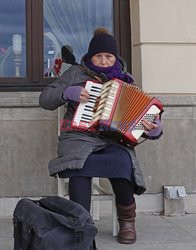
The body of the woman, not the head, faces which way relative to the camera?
toward the camera

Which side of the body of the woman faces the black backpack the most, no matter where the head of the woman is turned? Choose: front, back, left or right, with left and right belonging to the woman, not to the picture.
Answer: front
